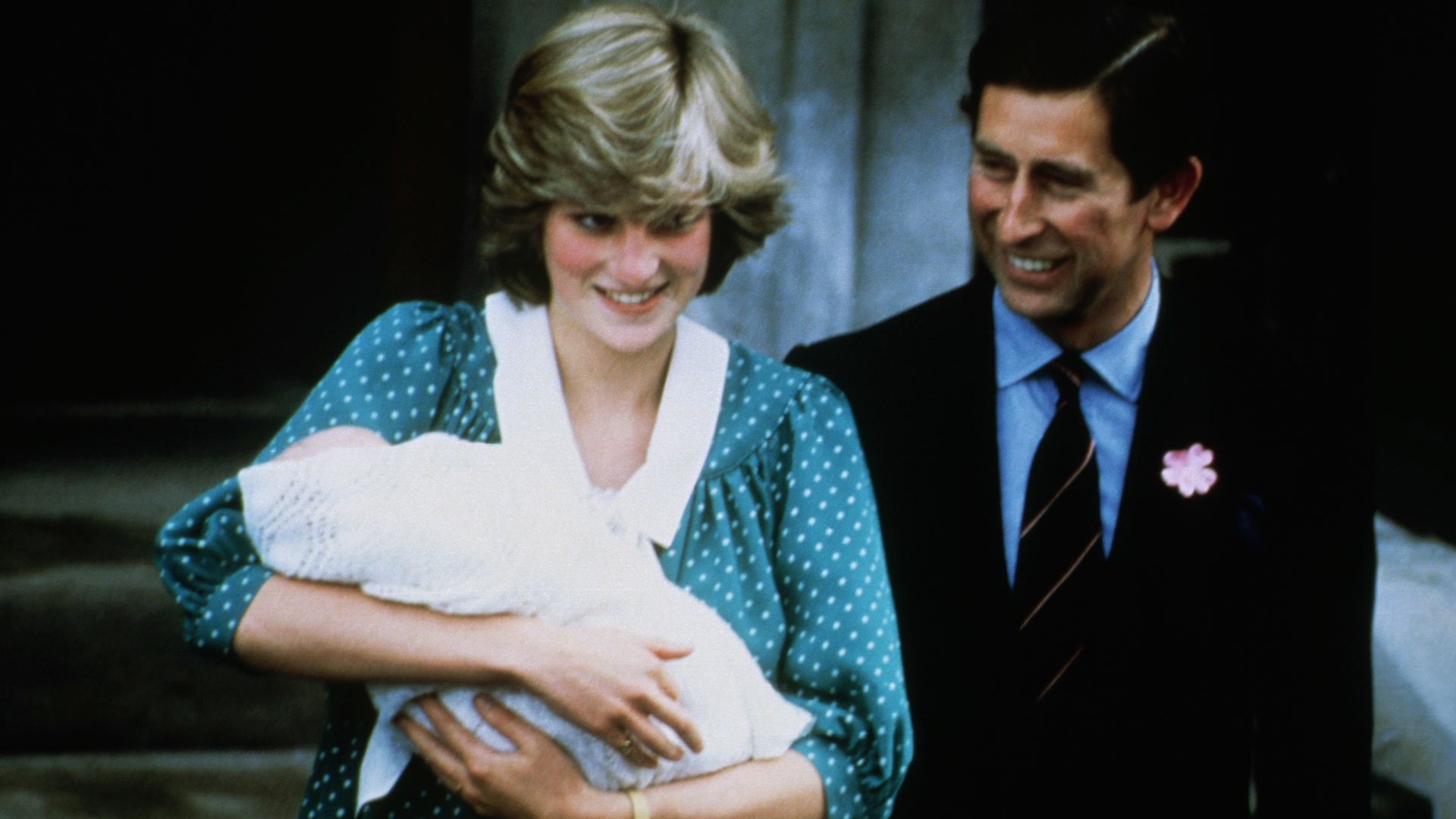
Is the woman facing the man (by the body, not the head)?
no

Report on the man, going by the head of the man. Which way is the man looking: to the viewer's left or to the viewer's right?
to the viewer's left

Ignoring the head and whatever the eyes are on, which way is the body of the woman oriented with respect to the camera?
toward the camera
